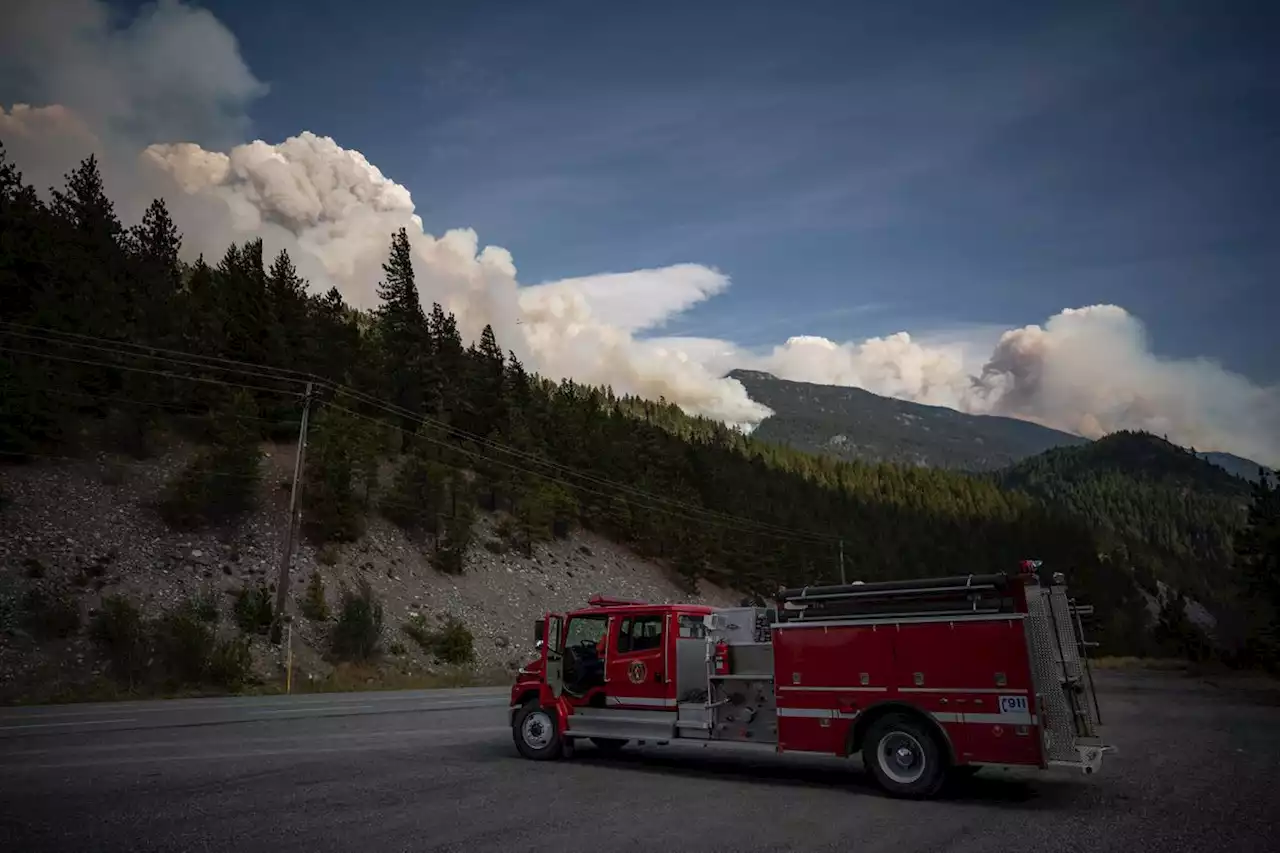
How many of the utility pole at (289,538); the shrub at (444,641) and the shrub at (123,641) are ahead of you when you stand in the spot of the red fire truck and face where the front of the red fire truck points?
3

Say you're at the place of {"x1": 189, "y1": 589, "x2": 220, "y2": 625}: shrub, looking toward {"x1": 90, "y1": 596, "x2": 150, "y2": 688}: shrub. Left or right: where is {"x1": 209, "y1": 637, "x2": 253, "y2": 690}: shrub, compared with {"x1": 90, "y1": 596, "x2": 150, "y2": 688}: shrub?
left

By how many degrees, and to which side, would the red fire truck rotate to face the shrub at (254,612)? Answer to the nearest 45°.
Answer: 0° — it already faces it

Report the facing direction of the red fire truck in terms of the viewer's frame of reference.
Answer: facing away from the viewer and to the left of the viewer

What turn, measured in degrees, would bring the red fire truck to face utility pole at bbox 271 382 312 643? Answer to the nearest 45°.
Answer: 0° — it already faces it

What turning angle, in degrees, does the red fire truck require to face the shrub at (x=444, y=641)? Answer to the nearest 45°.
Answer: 0° — it already faces it

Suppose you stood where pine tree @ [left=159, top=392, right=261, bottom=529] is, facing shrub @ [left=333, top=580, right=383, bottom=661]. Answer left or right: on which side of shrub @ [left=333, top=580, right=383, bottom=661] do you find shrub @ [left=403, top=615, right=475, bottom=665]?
left
